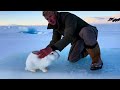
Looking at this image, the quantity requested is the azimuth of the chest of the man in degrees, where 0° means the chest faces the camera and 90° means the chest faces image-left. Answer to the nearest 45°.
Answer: approximately 45°

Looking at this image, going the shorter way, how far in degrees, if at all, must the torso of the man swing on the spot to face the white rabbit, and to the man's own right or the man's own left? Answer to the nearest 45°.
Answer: approximately 45° to the man's own right
